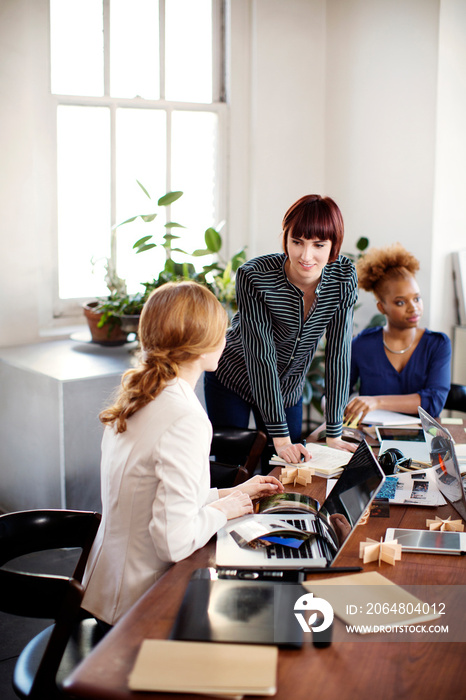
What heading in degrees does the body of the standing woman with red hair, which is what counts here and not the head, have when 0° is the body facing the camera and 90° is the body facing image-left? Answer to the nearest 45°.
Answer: approximately 315°

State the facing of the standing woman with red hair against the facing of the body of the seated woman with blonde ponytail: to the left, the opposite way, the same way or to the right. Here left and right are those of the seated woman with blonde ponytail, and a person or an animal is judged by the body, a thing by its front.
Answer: to the right

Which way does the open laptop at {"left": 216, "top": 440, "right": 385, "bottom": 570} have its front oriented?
to the viewer's left

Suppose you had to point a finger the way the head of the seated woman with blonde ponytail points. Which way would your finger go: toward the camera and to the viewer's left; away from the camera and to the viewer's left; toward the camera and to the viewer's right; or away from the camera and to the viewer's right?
away from the camera and to the viewer's right

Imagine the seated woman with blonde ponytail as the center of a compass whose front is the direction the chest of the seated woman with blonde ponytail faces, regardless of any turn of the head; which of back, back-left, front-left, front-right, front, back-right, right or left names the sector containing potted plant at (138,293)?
front-left

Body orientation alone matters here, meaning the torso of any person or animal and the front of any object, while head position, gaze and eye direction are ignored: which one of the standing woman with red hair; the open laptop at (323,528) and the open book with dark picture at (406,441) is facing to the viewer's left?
the open laptop at (323,528)

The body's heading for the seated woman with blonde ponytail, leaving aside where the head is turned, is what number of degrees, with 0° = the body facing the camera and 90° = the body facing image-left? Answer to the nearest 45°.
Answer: approximately 225°
